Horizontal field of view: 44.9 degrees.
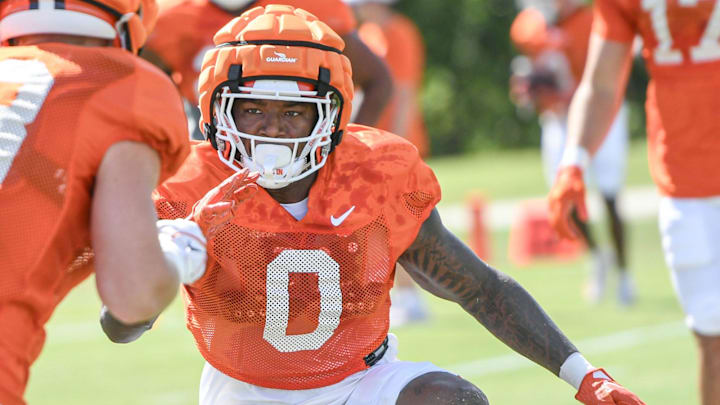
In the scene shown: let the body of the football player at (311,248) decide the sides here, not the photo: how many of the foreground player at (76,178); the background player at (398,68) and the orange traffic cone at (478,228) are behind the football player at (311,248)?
2

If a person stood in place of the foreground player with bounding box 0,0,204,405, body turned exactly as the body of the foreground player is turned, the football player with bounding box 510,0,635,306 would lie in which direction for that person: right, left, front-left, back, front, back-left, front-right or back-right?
front

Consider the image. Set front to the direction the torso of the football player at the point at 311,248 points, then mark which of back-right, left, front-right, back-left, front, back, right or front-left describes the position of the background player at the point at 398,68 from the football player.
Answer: back

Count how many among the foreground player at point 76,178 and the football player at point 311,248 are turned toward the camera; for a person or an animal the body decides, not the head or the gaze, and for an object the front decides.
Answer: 1

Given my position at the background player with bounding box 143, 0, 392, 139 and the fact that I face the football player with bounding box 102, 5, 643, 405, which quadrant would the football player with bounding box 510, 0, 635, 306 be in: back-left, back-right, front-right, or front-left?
back-left

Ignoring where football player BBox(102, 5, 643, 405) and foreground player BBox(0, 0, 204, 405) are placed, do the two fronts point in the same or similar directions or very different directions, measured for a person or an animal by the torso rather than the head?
very different directions

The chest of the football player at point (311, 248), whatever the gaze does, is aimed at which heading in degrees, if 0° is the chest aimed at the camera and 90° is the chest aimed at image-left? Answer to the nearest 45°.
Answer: approximately 0°
